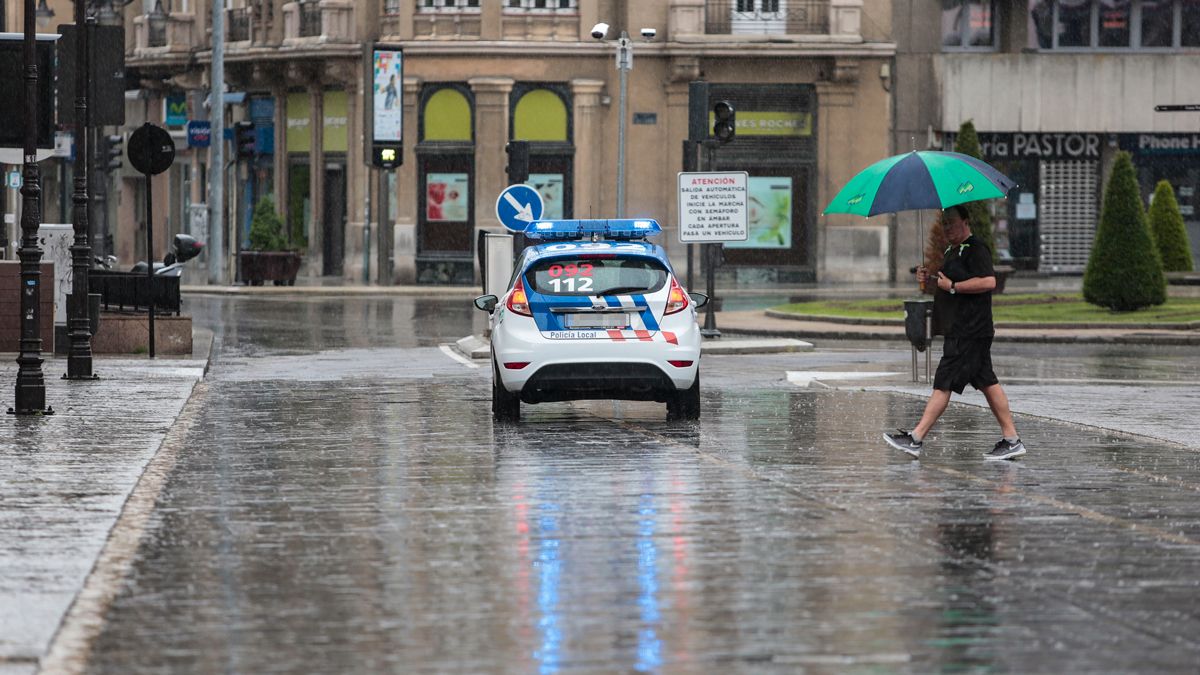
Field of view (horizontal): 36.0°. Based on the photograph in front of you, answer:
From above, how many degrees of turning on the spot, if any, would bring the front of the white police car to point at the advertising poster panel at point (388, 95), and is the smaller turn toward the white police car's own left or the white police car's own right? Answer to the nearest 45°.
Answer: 0° — it already faces it

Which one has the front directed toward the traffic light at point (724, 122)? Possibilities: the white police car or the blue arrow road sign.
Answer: the white police car

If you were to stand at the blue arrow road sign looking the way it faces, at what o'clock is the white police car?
The white police car is roughly at 12 o'clock from the blue arrow road sign.

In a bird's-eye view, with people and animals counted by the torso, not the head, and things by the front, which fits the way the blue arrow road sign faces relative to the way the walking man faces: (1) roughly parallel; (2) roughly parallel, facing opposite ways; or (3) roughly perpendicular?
roughly perpendicular

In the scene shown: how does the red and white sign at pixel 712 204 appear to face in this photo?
toward the camera

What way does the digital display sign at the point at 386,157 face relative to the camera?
toward the camera

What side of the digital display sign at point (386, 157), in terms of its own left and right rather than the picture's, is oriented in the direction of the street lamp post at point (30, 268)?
front

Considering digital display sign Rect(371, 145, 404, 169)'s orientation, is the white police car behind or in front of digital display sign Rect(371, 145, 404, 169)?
in front

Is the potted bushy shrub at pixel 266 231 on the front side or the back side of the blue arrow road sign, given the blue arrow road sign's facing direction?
on the back side

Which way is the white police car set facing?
away from the camera

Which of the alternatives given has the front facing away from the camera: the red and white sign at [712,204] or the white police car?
the white police car

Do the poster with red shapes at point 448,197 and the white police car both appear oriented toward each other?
yes

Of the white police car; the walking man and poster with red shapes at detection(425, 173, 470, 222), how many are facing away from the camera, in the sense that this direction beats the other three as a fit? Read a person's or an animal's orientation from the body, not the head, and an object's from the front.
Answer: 1

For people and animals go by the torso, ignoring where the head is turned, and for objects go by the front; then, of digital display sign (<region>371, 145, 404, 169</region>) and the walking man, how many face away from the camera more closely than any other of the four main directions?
0

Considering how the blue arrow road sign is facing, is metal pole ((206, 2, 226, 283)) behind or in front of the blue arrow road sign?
behind

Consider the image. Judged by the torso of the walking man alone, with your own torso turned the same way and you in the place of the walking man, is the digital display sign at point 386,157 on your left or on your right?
on your right
